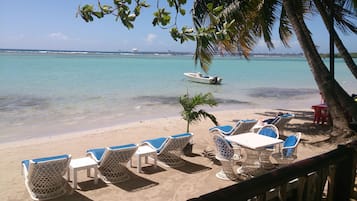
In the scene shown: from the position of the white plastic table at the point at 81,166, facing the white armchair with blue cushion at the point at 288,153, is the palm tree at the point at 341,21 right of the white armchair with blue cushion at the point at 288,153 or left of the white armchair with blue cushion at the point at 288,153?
left

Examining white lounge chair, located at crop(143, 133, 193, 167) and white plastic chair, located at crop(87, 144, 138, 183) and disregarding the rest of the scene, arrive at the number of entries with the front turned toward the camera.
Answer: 0

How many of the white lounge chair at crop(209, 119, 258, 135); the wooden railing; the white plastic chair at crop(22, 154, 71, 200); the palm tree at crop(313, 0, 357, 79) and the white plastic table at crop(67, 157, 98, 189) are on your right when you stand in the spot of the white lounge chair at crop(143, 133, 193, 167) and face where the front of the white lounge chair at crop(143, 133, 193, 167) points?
2

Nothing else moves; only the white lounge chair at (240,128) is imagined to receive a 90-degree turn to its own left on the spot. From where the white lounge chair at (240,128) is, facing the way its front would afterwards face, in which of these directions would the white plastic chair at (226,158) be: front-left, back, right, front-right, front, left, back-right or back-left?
front-left

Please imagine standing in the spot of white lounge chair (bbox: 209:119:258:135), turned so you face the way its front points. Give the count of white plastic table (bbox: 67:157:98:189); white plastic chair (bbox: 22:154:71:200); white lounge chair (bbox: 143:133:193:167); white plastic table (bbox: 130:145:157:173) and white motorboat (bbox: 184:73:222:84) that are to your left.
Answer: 4

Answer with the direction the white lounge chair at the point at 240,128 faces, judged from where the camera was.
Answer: facing away from the viewer and to the left of the viewer

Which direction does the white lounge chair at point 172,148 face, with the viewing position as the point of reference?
facing away from the viewer and to the left of the viewer

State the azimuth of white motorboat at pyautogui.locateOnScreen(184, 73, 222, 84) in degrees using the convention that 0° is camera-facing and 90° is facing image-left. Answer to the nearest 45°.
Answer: approximately 90°

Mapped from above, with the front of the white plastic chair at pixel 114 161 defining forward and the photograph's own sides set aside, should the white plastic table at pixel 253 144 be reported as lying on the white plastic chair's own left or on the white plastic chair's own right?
on the white plastic chair's own right

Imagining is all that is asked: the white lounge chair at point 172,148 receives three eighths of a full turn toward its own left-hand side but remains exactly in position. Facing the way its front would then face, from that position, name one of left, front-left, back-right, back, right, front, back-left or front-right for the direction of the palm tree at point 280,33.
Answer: back-left

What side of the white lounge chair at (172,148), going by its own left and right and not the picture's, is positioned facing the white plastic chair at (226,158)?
back

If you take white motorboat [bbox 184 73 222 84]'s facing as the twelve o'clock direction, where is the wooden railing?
The wooden railing is roughly at 9 o'clock from the white motorboat.

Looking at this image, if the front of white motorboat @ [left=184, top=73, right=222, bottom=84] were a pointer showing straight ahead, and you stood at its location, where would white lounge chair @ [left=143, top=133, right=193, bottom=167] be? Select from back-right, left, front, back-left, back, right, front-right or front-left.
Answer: left

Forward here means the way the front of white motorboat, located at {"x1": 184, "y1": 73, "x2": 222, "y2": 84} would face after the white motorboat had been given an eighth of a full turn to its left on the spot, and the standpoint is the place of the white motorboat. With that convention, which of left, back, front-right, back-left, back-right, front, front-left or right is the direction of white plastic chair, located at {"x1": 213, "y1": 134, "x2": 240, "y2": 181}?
front-left

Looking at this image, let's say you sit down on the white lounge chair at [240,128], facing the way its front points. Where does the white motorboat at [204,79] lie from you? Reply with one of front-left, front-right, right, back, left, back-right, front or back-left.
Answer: front-right

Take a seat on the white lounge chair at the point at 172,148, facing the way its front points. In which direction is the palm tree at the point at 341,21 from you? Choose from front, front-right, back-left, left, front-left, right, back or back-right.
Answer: right
